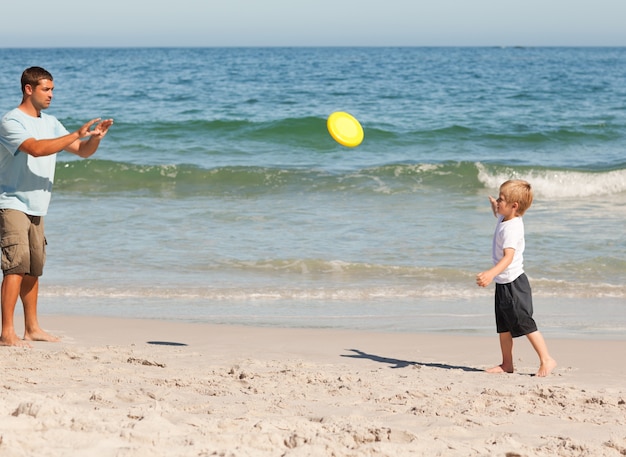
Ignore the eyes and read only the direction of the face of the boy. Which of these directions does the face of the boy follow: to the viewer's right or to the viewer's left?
to the viewer's left

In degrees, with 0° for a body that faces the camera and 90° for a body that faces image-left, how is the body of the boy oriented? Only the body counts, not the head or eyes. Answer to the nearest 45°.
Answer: approximately 90°

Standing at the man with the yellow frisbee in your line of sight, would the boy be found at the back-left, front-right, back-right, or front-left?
front-right

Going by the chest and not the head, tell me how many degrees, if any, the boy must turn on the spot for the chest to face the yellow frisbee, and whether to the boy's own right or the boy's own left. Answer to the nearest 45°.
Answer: approximately 45° to the boy's own right

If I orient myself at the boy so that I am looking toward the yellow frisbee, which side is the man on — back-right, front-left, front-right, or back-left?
front-left

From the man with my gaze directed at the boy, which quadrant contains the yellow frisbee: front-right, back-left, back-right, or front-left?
front-left

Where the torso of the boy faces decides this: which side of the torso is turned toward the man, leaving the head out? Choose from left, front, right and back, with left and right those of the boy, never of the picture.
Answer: front

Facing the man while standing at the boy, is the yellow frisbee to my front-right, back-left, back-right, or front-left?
front-right
